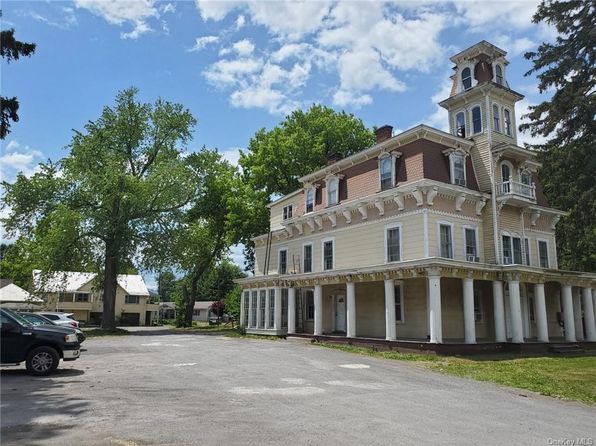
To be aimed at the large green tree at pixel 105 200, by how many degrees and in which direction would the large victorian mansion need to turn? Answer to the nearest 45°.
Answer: approximately 135° to its right

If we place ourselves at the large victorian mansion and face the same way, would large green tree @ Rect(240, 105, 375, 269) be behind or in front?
behind

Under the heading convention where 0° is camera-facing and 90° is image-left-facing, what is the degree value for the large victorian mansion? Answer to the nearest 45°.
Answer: approximately 315°

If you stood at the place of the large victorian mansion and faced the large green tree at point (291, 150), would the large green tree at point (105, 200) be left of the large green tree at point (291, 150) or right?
left

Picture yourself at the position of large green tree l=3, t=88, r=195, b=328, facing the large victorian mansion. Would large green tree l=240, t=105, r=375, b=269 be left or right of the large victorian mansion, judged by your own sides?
left
